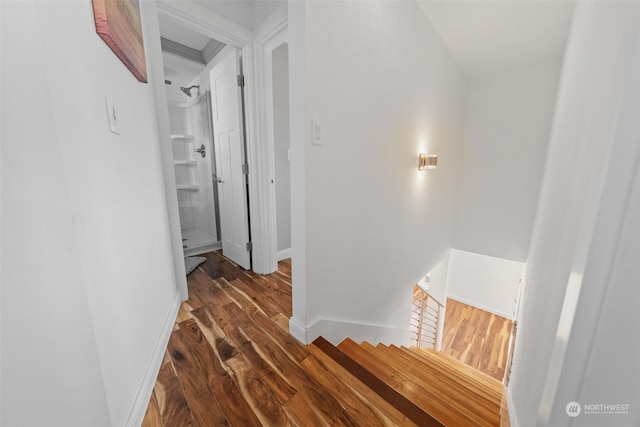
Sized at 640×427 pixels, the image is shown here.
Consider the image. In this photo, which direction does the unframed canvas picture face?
to the viewer's right

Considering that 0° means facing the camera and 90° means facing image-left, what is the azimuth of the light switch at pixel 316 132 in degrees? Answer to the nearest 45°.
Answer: approximately 315°

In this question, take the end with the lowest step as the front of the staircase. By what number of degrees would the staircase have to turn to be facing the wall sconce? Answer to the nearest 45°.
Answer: approximately 45° to its left

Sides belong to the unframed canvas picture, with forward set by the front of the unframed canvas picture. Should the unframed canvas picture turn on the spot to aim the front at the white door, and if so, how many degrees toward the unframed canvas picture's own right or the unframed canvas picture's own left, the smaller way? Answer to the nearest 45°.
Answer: approximately 45° to the unframed canvas picture's own left

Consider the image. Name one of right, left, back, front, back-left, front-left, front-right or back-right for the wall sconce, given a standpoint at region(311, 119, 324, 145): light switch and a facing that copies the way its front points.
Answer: left

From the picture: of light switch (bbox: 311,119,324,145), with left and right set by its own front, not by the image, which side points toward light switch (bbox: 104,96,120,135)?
right

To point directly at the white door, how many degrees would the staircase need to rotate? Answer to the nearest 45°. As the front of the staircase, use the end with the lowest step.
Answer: approximately 135° to its left

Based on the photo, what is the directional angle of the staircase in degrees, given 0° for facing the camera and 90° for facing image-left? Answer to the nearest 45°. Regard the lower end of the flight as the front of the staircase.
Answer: approximately 225°

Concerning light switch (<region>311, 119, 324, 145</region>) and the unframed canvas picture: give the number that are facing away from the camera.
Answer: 0

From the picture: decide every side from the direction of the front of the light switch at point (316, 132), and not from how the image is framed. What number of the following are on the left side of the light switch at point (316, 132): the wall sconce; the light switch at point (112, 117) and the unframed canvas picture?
1
